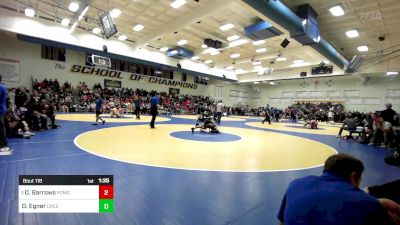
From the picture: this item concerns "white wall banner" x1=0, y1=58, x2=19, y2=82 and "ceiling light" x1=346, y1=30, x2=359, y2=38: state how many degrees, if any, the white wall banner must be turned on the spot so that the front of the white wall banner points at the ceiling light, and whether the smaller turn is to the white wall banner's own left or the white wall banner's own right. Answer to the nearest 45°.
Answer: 0° — it already faces it

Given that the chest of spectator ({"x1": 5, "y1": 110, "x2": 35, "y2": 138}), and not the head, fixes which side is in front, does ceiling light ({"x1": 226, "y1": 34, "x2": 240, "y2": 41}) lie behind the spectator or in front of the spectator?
in front

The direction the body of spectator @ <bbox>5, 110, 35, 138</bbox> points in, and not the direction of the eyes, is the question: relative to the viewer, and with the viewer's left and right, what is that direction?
facing to the right of the viewer

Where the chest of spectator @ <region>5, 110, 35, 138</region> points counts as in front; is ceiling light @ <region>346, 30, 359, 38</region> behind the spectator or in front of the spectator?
in front

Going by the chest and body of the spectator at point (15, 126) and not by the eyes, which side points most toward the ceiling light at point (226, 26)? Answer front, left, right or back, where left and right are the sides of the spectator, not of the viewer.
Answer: front

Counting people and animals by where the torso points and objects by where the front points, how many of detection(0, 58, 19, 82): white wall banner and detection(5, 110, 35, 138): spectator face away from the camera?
0

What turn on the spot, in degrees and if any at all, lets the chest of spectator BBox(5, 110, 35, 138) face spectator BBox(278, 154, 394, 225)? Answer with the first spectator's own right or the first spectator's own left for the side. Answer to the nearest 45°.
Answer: approximately 90° to the first spectator's own right

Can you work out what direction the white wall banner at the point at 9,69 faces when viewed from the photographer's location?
facing the viewer and to the right of the viewer

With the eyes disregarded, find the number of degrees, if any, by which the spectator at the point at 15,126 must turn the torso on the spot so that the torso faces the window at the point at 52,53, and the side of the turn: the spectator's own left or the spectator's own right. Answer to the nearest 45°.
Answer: approximately 90° to the spectator's own left

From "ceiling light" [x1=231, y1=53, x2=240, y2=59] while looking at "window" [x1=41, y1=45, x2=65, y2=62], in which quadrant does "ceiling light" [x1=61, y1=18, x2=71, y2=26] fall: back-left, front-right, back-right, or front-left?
front-left

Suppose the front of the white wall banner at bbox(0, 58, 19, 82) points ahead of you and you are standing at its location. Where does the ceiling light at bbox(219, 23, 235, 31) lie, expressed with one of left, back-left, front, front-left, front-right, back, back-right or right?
front
